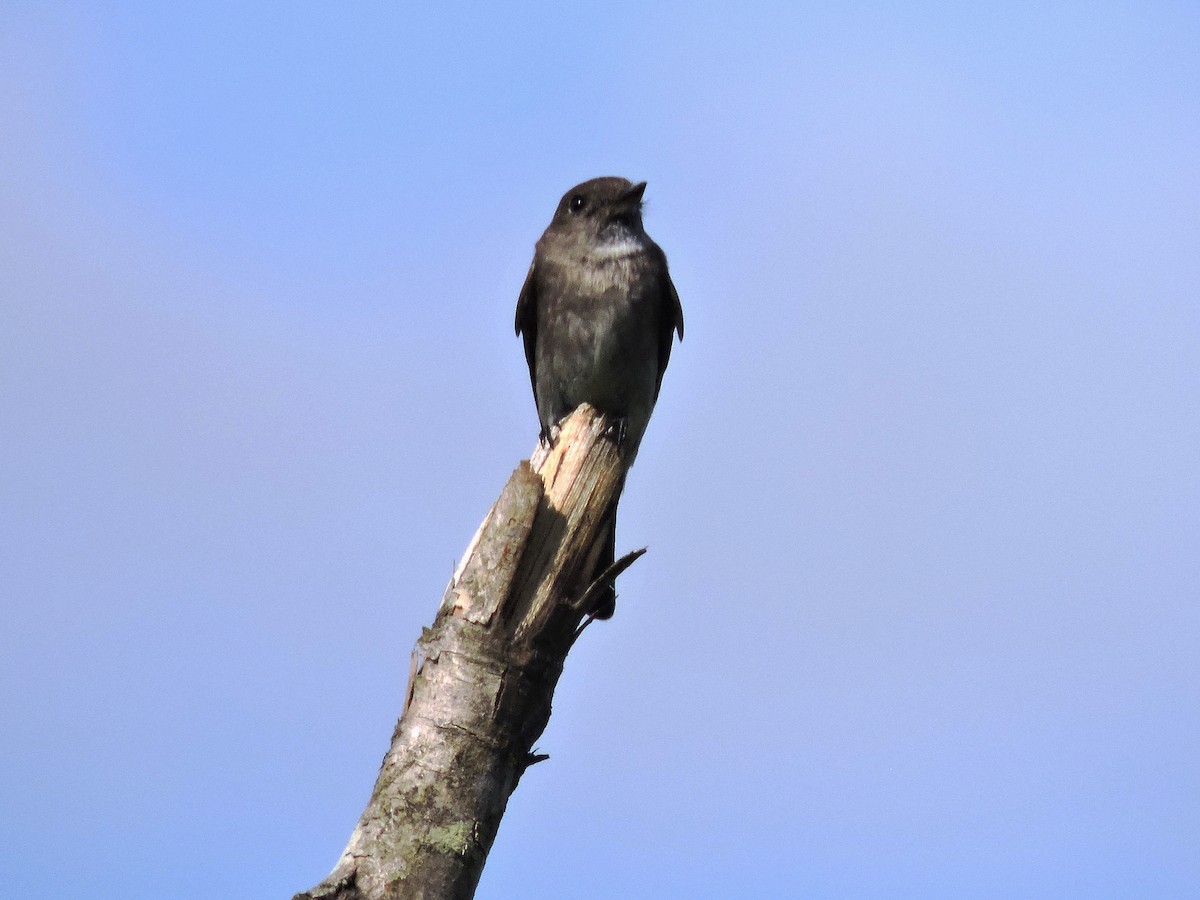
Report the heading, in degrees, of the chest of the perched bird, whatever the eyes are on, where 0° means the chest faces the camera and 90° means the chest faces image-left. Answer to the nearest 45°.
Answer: approximately 0°
